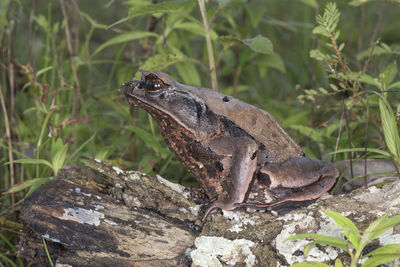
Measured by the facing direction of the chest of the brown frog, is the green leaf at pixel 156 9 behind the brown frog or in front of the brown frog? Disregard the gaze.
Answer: in front

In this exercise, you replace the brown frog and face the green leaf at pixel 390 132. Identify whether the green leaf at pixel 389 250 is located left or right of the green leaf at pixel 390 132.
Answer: right

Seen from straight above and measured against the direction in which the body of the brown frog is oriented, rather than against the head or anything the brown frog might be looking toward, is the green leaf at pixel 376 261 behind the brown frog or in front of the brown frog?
behind

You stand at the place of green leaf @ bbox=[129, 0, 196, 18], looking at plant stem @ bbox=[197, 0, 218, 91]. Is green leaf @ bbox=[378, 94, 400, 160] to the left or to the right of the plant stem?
right

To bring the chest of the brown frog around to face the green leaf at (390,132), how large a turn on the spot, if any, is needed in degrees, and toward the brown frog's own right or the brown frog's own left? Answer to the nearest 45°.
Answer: approximately 180°

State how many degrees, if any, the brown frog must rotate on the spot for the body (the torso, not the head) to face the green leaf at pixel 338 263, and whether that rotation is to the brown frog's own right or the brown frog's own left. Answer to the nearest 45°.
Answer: approximately 135° to the brown frog's own left

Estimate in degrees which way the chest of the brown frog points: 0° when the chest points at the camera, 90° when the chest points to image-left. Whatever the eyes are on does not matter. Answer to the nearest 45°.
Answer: approximately 90°

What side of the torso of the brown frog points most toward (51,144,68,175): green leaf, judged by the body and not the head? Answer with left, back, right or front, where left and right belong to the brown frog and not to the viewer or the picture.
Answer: front
